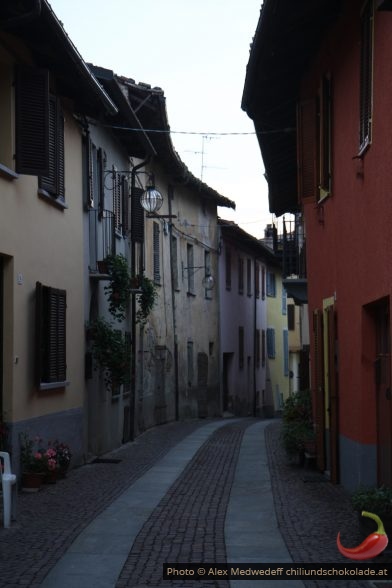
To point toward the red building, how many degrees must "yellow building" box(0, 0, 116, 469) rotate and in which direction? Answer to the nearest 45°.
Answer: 0° — it already faces it

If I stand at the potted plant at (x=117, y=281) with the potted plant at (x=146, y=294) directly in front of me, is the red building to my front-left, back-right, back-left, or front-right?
back-right

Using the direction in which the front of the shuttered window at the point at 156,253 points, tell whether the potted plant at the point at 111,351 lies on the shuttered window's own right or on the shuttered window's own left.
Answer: on the shuttered window's own right

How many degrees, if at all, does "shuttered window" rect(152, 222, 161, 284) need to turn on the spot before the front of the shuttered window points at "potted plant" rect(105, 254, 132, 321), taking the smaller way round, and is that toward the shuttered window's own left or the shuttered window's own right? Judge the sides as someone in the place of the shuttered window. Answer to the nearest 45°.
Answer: approximately 45° to the shuttered window's own right

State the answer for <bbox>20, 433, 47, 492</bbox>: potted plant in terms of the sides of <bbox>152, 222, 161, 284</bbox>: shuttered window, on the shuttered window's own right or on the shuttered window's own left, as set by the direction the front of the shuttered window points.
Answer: on the shuttered window's own right

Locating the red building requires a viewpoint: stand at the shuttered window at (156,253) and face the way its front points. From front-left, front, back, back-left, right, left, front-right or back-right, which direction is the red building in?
front-right

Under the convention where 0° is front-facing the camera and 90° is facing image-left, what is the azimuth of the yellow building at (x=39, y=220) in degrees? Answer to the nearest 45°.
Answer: approximately 315°

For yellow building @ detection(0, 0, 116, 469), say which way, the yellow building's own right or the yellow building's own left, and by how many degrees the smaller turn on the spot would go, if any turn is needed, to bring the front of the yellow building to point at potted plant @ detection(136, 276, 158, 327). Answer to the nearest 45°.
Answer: approximately 135° to the yellow building's own left

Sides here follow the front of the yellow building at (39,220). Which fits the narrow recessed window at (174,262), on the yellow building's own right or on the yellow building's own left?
on the yellow building's own left

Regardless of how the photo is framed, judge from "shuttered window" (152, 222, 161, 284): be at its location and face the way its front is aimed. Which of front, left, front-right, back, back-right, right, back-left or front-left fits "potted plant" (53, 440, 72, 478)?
front-right

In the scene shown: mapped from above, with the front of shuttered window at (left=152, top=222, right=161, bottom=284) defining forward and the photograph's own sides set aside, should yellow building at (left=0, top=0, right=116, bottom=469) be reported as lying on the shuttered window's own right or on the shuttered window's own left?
on the shuttered window's own right
